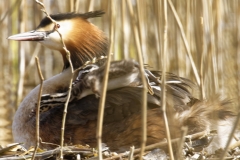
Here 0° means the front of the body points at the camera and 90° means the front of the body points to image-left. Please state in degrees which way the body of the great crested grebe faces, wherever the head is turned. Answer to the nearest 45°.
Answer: approximately 90°
